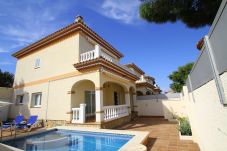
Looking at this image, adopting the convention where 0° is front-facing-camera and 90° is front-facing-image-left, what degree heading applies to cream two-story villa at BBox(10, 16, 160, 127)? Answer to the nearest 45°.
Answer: approximately 315°

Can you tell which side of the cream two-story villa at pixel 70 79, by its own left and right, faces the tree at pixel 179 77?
left
